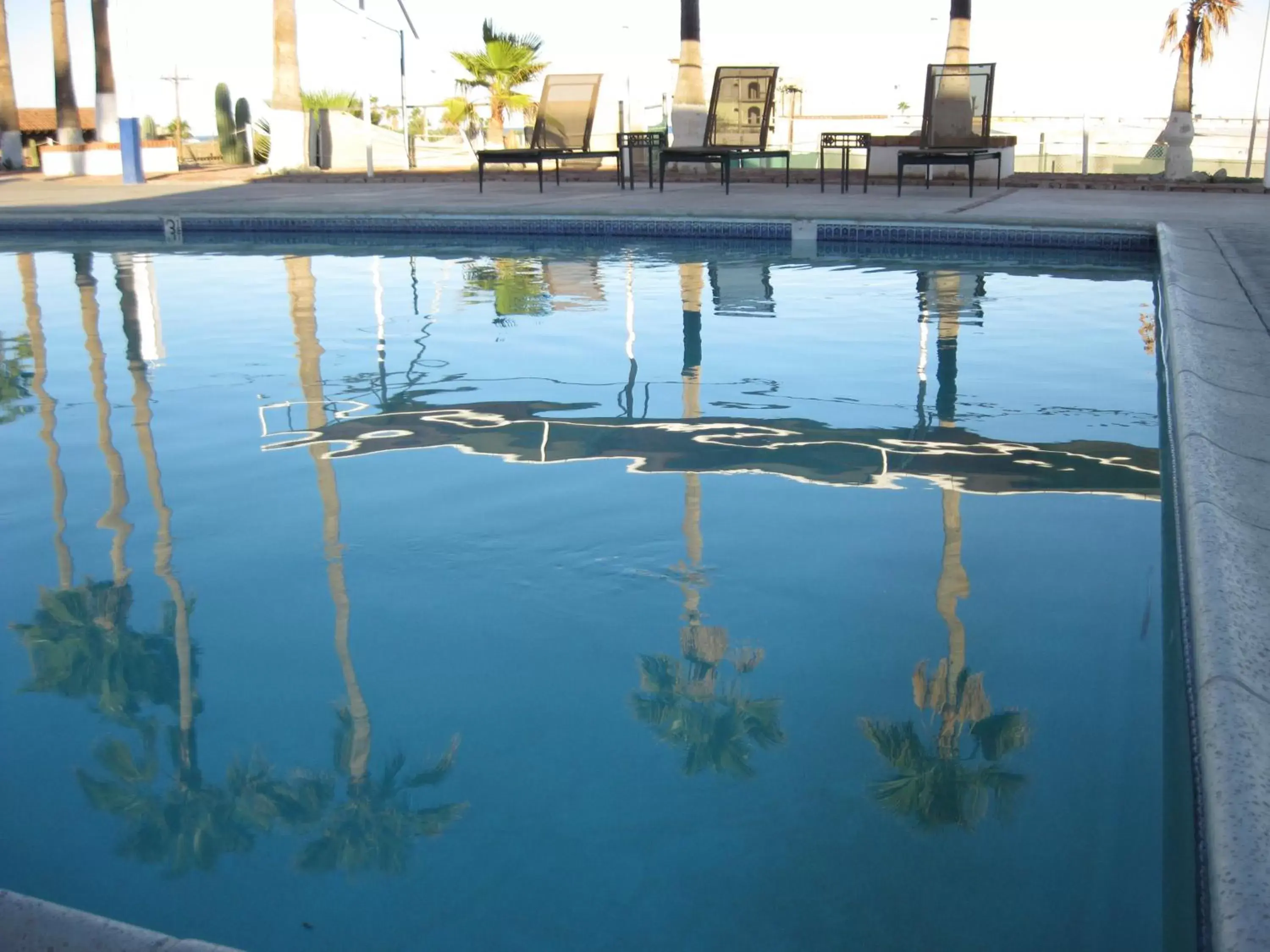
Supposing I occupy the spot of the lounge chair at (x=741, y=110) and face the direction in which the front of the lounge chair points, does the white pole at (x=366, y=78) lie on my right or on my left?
on my right

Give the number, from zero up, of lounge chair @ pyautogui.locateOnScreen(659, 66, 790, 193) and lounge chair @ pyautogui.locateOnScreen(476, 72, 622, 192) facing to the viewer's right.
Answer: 0

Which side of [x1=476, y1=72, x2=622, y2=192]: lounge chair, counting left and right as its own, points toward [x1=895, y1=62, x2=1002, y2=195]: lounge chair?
left

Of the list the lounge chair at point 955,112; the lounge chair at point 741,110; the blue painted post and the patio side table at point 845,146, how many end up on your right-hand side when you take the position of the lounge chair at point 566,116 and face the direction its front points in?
1

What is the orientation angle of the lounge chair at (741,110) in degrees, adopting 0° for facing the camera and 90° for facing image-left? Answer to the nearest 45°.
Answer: approximately 45°

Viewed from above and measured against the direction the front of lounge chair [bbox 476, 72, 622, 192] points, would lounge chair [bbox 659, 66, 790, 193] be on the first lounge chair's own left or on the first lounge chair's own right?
on the first lounge chair's own left

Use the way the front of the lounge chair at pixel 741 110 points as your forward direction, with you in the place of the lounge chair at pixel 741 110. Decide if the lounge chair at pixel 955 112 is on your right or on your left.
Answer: on your left

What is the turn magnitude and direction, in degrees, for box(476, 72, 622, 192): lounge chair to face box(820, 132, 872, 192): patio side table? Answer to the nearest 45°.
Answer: approximately 135° to its left

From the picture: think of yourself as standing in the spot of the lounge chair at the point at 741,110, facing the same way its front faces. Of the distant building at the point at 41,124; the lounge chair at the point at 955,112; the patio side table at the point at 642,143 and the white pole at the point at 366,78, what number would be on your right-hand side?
3

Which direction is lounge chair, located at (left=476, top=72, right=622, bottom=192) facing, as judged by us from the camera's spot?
facing the viewer and to the left of the viewer
